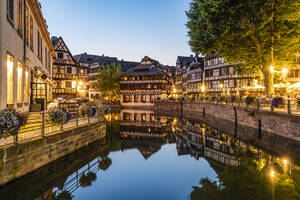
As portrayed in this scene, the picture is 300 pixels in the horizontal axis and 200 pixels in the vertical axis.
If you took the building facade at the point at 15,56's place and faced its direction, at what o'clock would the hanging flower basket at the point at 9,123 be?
The hanging flower basket is roughly at 3 o'clock from the building facade.

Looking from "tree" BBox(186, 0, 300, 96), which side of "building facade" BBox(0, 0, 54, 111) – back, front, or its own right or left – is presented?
front

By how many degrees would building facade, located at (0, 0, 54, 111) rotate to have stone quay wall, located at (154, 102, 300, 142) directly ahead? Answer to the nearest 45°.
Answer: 0° — it already faces it

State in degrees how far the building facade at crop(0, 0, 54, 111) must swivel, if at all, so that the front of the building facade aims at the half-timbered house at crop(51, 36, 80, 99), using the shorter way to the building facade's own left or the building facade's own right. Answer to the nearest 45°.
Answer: approximately 90° to the building facade's own left

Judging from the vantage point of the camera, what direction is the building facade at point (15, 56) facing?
facing to the right of the viewer
